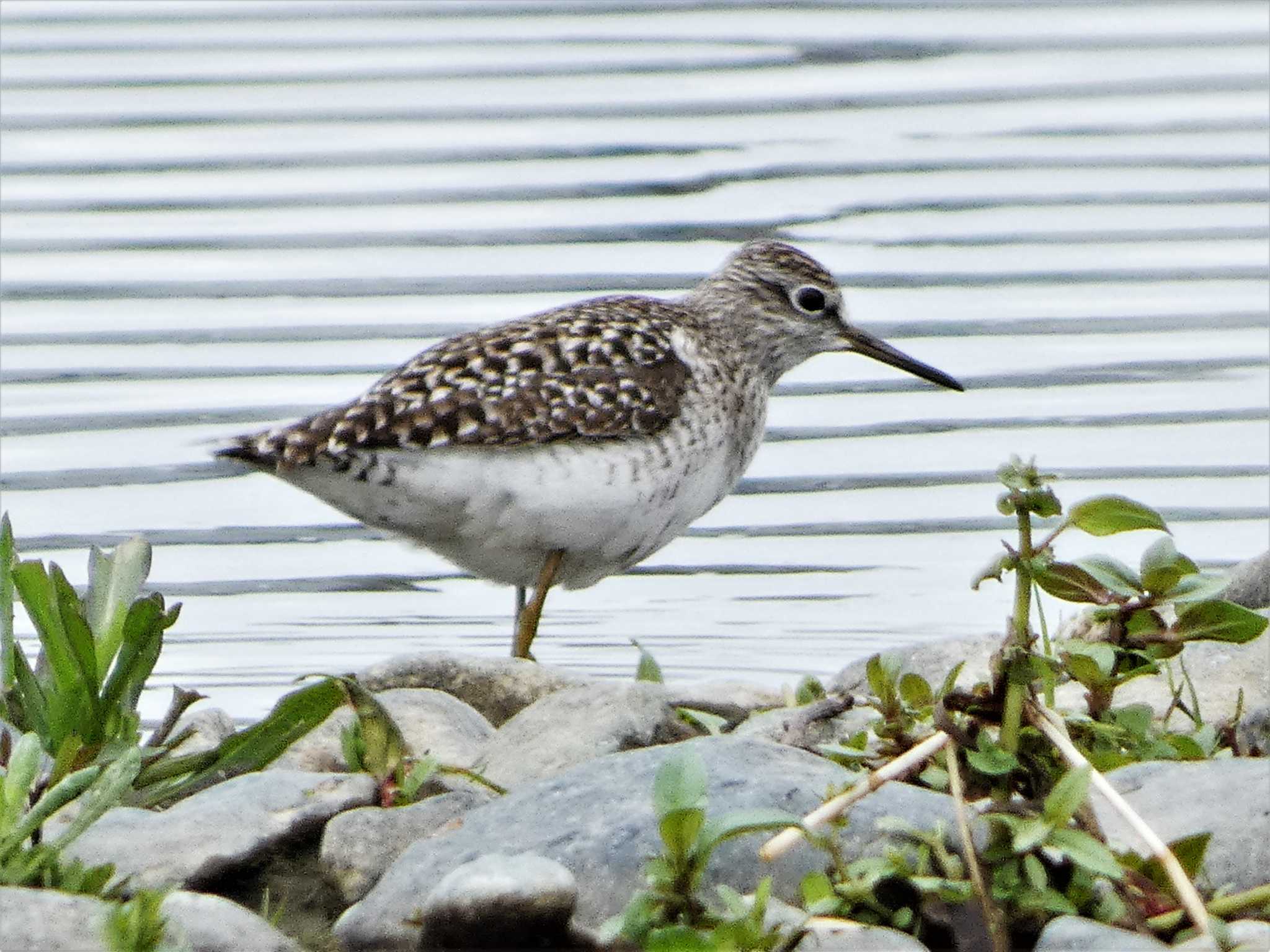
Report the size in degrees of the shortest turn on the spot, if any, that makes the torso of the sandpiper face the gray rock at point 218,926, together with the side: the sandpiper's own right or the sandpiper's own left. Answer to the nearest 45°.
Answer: approximately 90° to the sandpiper's own right

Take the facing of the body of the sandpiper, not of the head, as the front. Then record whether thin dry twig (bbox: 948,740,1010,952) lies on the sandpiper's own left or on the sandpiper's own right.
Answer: on the sandpiper's own right

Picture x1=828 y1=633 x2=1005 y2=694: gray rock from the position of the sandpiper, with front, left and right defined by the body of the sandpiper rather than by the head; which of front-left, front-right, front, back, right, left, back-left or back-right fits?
front-right

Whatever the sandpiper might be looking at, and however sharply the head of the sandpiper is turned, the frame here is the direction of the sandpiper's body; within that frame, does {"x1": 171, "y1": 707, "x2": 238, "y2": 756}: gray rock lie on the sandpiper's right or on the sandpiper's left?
on the sandpiper's right

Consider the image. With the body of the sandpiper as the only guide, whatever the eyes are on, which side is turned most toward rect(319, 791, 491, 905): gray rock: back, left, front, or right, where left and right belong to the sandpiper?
right

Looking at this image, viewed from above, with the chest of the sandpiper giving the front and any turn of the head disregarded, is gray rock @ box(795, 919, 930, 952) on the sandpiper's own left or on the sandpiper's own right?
on the sandpiper's own right

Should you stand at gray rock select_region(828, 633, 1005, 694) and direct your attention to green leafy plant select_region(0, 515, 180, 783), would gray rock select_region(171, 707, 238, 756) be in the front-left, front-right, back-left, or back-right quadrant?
front-right

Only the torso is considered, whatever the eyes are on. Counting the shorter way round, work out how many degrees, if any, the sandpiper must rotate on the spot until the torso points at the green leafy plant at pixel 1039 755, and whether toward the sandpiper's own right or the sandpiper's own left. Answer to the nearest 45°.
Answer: approximately 90° to the sandpiper's own right

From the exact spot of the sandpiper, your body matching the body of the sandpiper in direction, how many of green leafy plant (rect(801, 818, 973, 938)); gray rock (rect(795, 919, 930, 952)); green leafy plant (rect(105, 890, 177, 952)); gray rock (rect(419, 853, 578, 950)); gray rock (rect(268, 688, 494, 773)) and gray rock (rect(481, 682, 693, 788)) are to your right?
6

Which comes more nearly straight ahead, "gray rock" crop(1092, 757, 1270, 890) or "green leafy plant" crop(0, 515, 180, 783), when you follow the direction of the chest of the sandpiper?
the gray rock

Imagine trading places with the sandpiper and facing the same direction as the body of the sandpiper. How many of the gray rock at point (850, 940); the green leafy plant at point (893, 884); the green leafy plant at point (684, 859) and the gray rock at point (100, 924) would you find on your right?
4

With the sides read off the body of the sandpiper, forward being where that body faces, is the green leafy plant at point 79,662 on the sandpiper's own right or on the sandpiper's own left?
on the sandpiper's own right

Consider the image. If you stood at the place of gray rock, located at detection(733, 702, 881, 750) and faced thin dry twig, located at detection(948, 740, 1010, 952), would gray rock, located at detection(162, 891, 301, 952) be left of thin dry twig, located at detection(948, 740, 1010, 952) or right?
right

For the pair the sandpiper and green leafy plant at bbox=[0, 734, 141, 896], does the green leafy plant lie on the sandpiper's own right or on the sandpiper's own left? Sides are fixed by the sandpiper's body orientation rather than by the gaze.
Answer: on the sandpiper's own right

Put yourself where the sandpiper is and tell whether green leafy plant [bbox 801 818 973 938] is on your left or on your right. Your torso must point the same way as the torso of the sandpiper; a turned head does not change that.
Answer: on your right

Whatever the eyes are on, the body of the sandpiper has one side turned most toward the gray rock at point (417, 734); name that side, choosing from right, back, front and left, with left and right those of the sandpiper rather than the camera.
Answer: right

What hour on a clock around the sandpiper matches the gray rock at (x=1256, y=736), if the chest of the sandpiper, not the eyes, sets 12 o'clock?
The gray rock is roughly at 2 o'clock from the sandpiper.

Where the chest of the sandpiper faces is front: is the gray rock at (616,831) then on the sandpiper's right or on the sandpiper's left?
on the sandpiper's right

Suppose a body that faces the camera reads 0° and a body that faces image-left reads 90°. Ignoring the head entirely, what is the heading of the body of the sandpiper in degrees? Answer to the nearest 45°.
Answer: approximately 270°

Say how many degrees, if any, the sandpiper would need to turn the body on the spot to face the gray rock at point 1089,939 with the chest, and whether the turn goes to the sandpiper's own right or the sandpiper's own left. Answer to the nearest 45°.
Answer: approximately 90° to the sandpiper's own right
